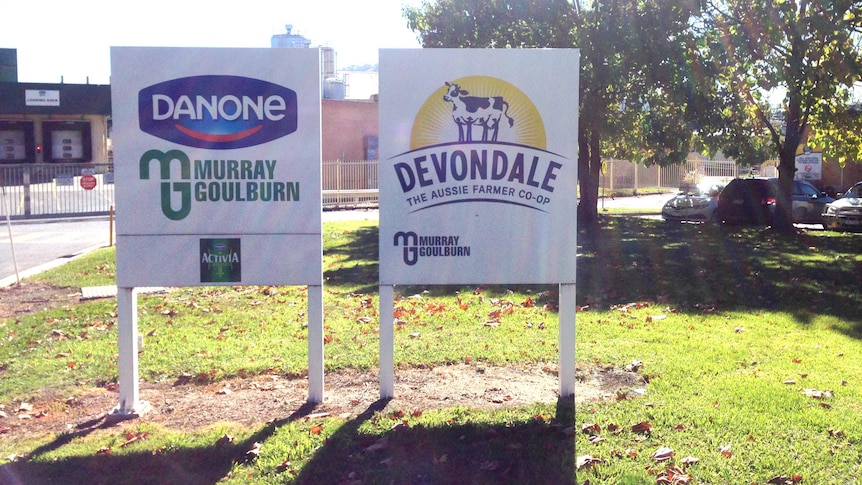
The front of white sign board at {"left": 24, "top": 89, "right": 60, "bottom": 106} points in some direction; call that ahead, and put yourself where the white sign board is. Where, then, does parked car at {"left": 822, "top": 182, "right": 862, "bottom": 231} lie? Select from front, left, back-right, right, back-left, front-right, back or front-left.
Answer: front-left

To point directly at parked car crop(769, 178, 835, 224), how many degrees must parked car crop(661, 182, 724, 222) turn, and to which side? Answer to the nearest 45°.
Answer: approximately 135° to its left

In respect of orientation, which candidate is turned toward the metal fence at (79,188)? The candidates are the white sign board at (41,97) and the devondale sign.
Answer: the white sign board

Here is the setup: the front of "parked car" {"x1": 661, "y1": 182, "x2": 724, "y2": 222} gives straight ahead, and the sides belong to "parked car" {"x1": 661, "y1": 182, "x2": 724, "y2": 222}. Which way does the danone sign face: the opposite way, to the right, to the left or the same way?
to the left

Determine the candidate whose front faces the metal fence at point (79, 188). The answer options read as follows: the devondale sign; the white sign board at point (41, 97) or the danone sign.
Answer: the white sign board

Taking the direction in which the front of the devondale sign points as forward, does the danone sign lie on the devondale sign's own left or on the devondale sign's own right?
on the devondale sign's own right

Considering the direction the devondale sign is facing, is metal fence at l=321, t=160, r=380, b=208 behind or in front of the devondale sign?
behind

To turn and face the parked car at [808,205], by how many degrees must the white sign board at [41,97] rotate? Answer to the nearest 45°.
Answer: approximately 45° to its left

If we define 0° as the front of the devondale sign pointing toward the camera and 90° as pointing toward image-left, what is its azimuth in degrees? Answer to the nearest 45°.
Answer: approximately 0°

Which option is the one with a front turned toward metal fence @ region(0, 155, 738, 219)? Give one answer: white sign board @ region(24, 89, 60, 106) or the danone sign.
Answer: the white sign board

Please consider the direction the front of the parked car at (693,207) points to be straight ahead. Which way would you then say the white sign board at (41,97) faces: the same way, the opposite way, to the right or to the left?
to the left

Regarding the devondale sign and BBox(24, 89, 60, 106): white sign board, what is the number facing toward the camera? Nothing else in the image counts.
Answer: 2
